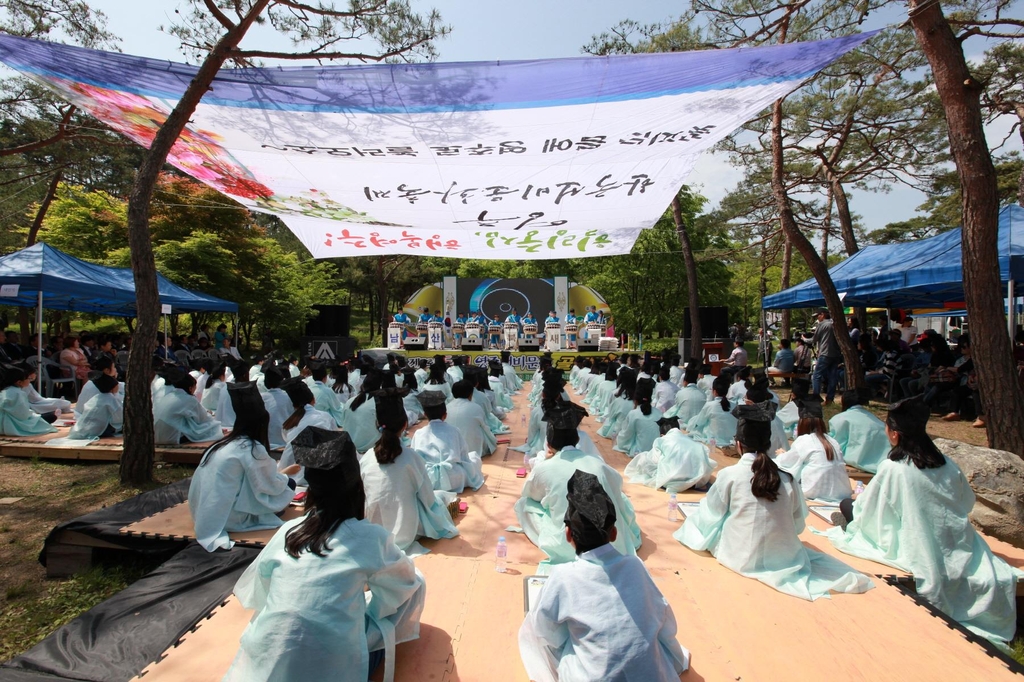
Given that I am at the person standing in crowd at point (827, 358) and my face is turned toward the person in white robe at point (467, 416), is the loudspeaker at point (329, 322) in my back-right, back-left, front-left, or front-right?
front-right

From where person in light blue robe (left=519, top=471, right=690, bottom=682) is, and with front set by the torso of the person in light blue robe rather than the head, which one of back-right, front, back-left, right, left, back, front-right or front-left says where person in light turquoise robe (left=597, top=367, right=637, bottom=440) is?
front

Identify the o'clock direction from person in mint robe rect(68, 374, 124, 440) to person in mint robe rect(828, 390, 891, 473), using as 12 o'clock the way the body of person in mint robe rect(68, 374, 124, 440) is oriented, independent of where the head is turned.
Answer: person in mint robe rect(828, 390, 891, 473) is roughly at 3 o'clock from person in mint robe rect(68, 374, 124, 440).

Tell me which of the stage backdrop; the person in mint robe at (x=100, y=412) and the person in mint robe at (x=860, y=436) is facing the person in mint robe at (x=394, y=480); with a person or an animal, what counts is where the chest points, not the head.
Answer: the stage backdrop

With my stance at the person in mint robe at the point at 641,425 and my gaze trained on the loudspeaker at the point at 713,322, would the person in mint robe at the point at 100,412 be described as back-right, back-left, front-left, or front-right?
back-left

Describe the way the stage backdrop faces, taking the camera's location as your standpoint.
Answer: facing the viewer

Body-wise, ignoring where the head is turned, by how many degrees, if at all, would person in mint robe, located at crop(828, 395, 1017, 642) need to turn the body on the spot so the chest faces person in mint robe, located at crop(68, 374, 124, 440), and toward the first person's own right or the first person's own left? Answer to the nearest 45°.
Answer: approximately 45° to the first person's own left

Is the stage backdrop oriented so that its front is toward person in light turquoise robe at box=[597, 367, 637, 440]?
yes

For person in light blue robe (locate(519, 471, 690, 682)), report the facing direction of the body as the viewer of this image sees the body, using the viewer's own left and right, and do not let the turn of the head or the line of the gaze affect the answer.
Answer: facing away from the viewer

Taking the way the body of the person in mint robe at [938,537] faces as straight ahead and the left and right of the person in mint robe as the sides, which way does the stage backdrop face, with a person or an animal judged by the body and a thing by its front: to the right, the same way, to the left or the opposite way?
the opposite way

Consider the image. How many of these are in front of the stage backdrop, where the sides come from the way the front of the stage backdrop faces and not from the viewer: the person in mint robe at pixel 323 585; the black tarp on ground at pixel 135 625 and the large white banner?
3

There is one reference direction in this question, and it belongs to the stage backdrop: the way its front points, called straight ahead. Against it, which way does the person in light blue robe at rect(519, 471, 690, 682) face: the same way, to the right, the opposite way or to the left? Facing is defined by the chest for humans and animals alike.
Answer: the opposite way

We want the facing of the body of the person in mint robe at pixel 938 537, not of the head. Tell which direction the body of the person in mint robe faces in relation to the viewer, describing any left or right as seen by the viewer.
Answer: facing away from the viewer and to the left of the viewer

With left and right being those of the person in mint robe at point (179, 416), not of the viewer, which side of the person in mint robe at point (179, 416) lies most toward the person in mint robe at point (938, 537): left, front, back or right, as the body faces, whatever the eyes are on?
right

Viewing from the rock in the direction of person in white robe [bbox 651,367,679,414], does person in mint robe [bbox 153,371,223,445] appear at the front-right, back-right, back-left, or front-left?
front-left

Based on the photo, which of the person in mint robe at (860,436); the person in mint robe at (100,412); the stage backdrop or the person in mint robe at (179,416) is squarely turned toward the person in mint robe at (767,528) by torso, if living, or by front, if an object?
the stage backdrop

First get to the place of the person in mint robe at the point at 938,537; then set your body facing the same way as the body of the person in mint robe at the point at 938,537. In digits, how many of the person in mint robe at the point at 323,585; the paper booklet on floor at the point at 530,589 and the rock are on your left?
2

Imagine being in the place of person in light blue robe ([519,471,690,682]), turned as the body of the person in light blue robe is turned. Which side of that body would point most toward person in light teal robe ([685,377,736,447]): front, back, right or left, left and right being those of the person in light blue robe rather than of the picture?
front

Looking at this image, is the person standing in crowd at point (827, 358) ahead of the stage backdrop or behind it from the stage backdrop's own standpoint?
ahead
